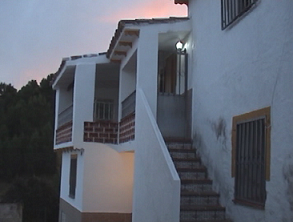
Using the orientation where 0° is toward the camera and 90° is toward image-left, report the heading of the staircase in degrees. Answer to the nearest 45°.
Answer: approximately 0°
